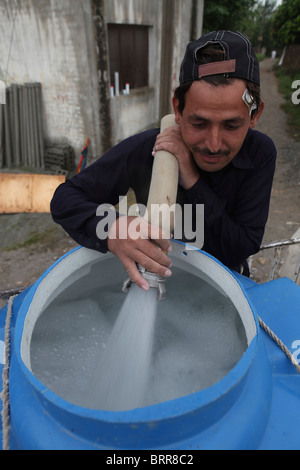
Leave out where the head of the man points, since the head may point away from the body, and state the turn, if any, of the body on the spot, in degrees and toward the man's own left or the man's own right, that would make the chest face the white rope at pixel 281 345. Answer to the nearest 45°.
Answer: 0° — they already face it

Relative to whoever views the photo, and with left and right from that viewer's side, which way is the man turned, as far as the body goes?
facing the viewer

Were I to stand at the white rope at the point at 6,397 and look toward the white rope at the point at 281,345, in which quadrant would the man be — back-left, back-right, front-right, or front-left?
front-left

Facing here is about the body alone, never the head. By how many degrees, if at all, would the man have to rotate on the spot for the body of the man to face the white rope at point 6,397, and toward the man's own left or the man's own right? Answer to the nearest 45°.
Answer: approximately 45° to the man's own right

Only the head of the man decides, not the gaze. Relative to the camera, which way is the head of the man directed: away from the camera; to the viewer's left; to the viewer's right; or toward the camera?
toward the camera
